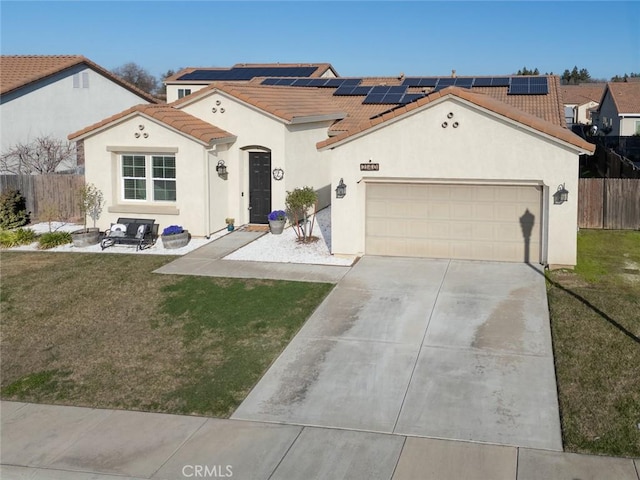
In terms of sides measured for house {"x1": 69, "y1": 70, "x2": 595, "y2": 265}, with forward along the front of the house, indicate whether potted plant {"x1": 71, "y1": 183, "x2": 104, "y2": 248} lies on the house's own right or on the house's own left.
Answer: on the house's own right

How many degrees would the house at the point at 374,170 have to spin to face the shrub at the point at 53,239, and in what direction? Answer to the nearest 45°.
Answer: approximately 90° to its right

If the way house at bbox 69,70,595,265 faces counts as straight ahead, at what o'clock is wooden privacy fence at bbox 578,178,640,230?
The wooden privacy fence is roughly at 8 o'clock from the house.

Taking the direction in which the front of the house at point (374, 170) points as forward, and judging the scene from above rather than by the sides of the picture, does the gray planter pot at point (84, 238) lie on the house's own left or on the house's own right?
on the house's own right

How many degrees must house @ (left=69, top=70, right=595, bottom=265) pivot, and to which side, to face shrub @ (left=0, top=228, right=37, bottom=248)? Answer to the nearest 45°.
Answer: approximately 90° to its right

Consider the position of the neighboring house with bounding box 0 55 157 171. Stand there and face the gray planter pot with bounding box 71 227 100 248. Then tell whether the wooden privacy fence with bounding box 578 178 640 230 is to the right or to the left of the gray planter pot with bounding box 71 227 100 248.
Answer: left

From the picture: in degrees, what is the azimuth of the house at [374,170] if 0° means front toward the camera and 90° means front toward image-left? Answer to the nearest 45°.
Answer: approximately 0°

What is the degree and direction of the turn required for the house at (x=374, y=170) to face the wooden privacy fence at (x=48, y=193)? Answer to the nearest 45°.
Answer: approximately 135° to its right

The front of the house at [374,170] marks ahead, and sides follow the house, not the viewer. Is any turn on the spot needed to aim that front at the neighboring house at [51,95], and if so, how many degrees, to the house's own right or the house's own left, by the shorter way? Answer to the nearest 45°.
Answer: approximately 135° to the house's own right
